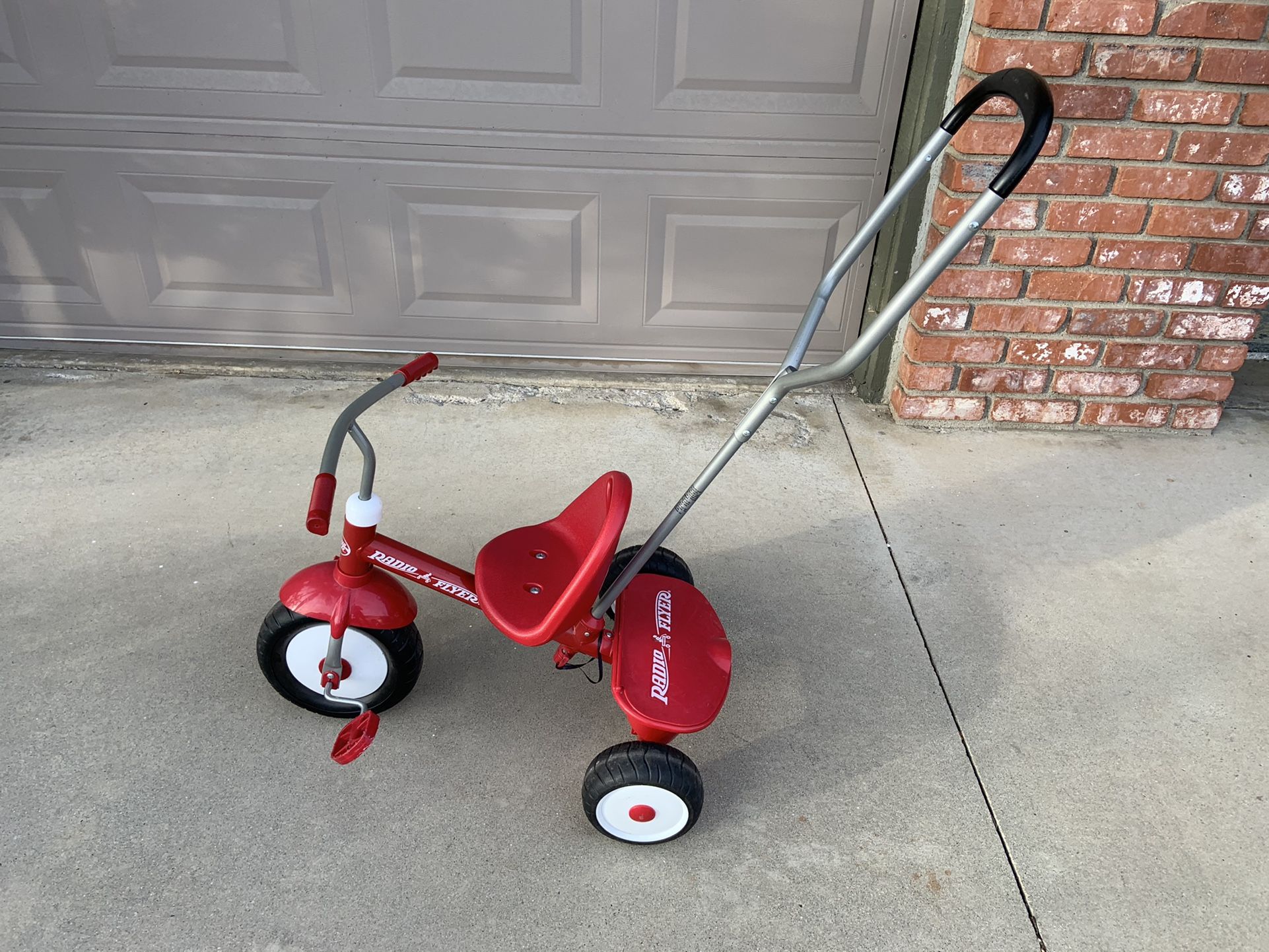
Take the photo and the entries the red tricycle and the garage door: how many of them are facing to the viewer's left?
1

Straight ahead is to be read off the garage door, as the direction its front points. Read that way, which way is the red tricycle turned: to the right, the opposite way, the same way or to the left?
to the right

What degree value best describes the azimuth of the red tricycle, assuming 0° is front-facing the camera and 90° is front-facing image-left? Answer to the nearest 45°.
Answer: approximately 90°

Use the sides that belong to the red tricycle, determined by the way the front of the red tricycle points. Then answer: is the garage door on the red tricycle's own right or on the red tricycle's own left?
on the red tricycle's own right

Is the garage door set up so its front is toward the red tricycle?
yes
